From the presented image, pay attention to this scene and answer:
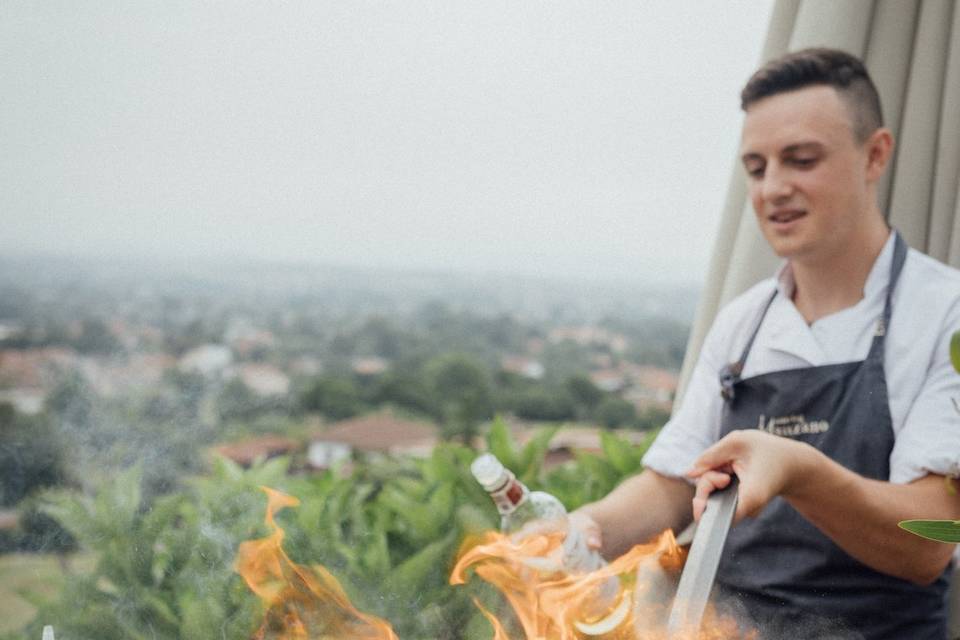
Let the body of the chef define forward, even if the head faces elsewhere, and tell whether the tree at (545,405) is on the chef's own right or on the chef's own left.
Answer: on the chef's own right

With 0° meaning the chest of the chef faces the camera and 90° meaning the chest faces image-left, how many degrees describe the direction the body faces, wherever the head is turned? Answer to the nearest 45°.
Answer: approximately 45°

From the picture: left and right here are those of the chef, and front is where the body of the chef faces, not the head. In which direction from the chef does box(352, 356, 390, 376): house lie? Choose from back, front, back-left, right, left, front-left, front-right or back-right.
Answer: right

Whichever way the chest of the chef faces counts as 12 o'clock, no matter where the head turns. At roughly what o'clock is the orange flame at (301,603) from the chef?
The orange flame is roughly at 12 o'clock from the chef.

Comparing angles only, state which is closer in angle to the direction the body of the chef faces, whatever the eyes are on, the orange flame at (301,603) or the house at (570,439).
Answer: the orange flame

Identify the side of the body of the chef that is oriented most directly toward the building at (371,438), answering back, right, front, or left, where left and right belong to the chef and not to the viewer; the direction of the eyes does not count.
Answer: right

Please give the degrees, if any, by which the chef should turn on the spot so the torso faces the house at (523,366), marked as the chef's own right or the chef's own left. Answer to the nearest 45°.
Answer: approximately 90° to the chef's own right
